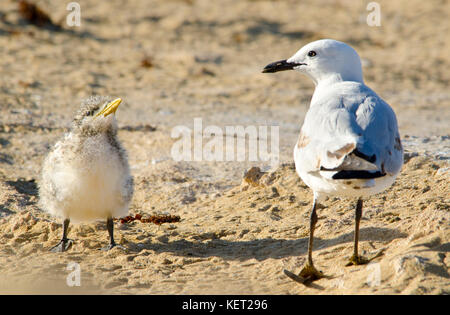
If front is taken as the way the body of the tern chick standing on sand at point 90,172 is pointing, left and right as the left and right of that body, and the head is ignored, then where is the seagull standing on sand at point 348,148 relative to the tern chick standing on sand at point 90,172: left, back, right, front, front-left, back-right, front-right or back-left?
front-left
